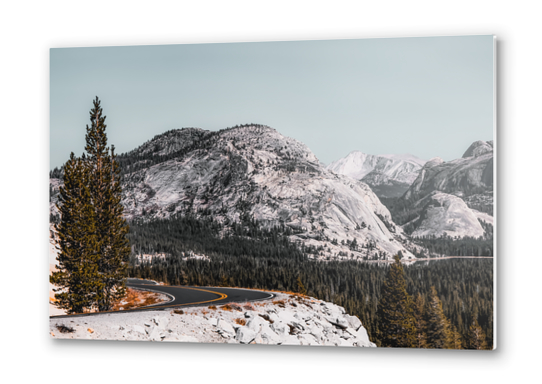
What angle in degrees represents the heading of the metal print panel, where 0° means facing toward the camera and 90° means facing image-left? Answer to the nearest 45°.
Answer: approximately 0°
